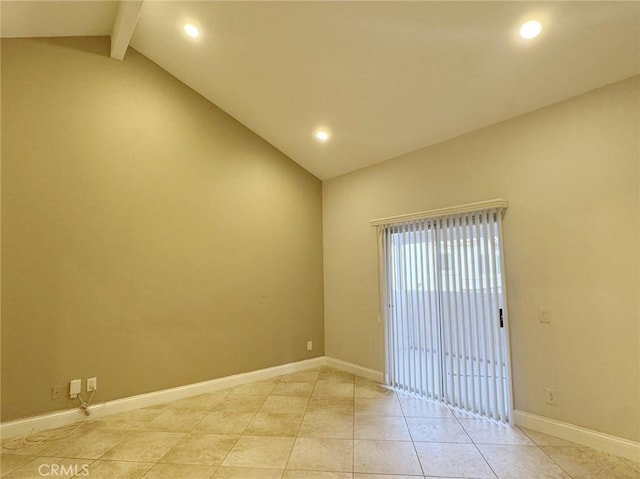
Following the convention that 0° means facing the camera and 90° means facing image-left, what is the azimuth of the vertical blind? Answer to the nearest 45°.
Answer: approximately 45°
